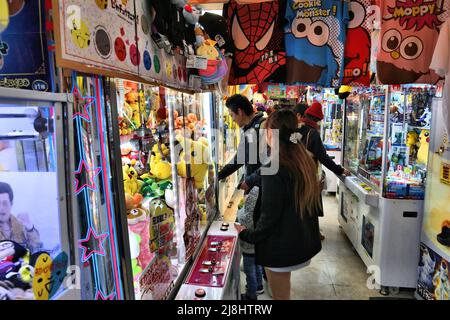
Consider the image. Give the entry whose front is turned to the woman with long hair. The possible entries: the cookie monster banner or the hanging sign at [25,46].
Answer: the cookie monster banner

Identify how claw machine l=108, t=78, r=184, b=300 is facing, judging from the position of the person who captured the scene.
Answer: facing the viewer and to the right of the viewer

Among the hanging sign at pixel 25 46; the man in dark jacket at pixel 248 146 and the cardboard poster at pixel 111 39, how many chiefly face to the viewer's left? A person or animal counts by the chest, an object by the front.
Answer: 1

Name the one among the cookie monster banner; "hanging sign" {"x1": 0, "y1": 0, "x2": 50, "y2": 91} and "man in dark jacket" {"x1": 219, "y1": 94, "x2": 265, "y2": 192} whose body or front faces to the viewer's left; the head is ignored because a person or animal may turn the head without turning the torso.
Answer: the man in dark jacket

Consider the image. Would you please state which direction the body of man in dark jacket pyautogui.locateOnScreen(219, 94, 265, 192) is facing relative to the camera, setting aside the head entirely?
to the viewer's left

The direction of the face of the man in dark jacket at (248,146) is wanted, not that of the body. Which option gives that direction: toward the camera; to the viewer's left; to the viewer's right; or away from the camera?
to the viewer's left

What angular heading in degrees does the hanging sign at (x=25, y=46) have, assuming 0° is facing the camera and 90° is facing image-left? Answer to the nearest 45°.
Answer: approximately 0°

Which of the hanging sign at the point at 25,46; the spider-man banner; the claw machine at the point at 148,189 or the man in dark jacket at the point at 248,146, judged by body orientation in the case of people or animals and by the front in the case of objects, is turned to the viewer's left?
the man in dark jacket

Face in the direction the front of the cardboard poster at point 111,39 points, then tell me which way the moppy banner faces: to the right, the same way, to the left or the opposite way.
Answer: to the right

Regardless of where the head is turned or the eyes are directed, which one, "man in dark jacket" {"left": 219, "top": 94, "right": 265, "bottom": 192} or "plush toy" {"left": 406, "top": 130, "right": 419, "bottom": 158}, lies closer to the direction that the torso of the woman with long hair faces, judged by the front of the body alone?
the man in dark jacket

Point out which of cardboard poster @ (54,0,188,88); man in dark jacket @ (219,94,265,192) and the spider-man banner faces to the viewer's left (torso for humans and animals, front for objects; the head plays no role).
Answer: the man in dark jacket
